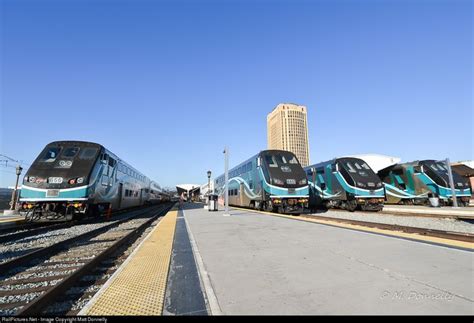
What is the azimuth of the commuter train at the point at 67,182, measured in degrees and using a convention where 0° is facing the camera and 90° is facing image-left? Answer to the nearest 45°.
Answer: approximately 45°

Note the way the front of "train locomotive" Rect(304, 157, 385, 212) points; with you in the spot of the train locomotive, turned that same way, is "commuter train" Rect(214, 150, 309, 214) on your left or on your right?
on your right

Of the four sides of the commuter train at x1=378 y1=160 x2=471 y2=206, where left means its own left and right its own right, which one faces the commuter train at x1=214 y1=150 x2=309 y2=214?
right

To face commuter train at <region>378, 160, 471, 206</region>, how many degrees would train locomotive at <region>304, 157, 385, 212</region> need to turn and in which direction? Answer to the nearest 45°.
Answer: approximately 90° to its left

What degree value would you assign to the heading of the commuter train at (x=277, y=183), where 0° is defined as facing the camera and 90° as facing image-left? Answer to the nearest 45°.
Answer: approximately 315°

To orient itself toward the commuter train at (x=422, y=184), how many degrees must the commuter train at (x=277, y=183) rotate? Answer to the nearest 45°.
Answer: approximately 90° to its left

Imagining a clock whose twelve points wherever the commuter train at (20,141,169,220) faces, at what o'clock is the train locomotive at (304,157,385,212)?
The train locomotive is roughly at 8 o'clock from the commuter train.
